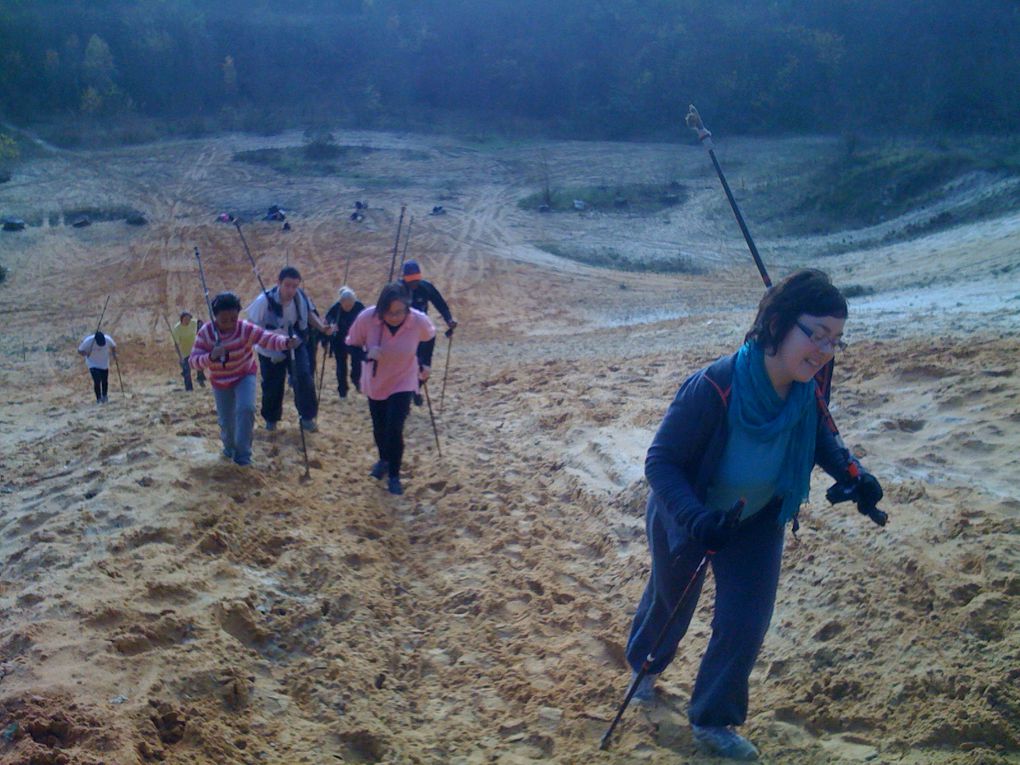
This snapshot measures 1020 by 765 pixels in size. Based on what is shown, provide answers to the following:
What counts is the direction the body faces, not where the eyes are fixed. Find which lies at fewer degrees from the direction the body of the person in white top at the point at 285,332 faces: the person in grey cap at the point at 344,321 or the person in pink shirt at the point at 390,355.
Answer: the person in pink shirt

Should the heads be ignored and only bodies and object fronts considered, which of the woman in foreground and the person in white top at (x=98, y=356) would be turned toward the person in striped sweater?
the person in white top

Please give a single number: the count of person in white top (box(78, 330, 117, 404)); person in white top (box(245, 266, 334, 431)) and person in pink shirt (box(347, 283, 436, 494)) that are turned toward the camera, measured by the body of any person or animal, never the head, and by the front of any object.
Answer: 3

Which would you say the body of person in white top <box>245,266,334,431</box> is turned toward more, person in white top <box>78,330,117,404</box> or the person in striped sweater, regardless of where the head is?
the person in striped sweater

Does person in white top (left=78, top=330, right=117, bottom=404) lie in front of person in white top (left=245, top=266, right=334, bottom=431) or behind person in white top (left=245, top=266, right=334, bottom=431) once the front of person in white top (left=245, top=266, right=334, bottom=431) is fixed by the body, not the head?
behind

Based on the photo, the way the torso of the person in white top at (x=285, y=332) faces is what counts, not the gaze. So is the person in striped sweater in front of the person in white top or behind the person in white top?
in front

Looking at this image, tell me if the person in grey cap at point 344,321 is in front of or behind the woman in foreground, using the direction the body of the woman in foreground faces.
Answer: behind

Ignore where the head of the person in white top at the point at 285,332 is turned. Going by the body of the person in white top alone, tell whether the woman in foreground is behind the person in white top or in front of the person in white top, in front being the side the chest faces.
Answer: in front

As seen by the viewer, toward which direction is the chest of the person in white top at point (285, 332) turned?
toward the camera

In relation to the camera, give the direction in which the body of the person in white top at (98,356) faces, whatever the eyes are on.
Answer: toward the camera

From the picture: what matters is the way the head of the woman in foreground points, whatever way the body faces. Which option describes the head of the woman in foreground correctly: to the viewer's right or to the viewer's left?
to the viewer's right

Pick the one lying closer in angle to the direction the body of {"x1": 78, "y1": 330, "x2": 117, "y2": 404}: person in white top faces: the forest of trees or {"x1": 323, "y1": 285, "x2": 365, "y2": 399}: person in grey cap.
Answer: the person in grey cap
